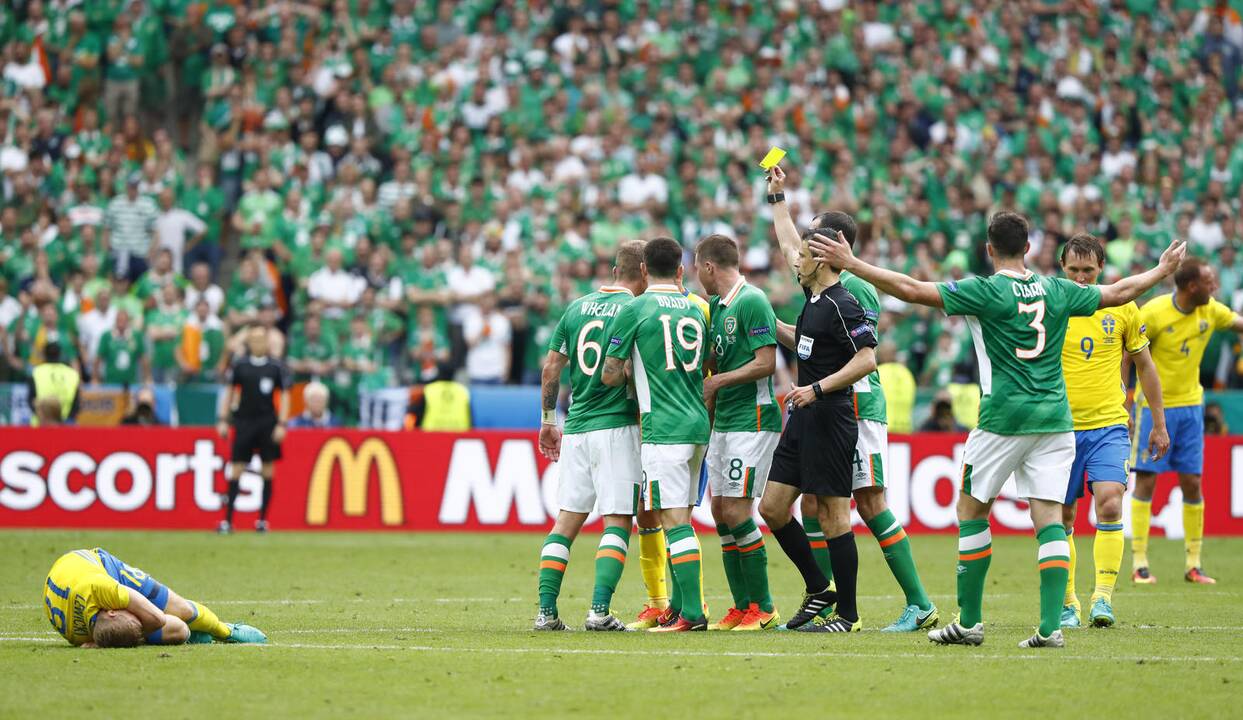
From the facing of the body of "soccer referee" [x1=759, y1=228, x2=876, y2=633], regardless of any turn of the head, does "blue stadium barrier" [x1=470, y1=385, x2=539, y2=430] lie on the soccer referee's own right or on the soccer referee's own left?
on the soccer referee's own right

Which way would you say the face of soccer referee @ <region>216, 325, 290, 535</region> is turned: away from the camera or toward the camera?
toward the camera

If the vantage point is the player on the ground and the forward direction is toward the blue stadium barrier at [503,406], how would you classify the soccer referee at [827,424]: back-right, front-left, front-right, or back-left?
front-right

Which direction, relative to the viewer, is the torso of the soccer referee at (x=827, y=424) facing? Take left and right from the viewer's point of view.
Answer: facing the viewer and to the left of the viewer

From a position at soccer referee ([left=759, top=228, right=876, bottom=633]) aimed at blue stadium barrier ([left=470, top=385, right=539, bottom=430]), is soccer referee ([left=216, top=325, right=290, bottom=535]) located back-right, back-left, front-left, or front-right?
front-left

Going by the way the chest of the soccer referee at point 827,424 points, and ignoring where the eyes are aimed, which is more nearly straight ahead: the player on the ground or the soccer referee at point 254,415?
the player on the ground

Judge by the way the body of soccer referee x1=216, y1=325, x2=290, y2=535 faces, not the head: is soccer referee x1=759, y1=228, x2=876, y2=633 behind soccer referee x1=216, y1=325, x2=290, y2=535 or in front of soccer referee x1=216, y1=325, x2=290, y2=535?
in front

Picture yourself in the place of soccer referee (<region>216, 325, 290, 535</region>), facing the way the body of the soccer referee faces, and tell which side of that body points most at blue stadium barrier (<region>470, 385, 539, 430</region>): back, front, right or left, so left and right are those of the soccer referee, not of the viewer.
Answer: left

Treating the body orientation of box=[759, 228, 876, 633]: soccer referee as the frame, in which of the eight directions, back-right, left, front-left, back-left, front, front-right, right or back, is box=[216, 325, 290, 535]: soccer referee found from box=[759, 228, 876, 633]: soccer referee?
right

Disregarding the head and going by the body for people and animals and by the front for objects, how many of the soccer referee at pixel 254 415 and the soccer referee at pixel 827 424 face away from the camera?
0

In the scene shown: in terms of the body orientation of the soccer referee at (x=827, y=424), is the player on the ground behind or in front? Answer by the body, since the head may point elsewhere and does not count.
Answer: in front

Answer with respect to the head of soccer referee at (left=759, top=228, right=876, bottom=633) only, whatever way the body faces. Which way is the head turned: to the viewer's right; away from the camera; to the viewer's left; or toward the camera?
to the viewer's left

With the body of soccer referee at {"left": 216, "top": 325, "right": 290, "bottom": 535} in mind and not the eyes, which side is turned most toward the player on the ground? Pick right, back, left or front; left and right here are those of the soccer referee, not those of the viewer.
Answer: front

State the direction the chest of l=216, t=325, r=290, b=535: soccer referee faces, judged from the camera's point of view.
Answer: toward the camera

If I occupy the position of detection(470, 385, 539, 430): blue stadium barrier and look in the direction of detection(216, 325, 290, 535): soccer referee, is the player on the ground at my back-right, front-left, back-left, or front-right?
front-left

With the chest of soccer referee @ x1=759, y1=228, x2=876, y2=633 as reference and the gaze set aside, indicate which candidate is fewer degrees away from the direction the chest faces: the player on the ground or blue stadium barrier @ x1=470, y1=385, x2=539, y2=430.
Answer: the player on the ground
